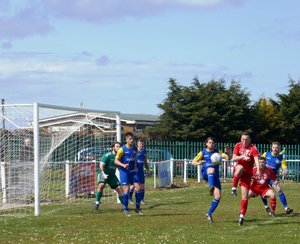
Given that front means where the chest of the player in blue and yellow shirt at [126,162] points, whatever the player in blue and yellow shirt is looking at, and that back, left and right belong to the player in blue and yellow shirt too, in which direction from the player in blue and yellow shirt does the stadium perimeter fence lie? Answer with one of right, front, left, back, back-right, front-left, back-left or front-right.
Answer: back-left

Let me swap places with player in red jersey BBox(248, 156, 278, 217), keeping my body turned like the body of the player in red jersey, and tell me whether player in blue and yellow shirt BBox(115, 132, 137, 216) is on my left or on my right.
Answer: on my right

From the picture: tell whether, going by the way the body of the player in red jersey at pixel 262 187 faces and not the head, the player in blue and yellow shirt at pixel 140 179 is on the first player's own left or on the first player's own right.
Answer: on the first player's own right

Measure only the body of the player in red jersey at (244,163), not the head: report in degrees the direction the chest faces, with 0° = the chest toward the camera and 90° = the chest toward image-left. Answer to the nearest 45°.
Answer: approximately 0°

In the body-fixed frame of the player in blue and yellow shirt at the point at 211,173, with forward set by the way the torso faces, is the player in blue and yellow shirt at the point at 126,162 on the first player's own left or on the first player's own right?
on the first player's own right

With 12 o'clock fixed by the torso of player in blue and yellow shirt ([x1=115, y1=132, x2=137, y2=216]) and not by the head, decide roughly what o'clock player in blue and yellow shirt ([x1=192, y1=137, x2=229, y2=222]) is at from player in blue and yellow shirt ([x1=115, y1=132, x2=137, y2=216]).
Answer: player in blue and yellow shirt ([x1=192, y1=137, x2=229, y2=222]) is roughly at 12 o'clock from player in blue and yellow shirt ([x1=115, y1=132, x2=137, y2=216]).
